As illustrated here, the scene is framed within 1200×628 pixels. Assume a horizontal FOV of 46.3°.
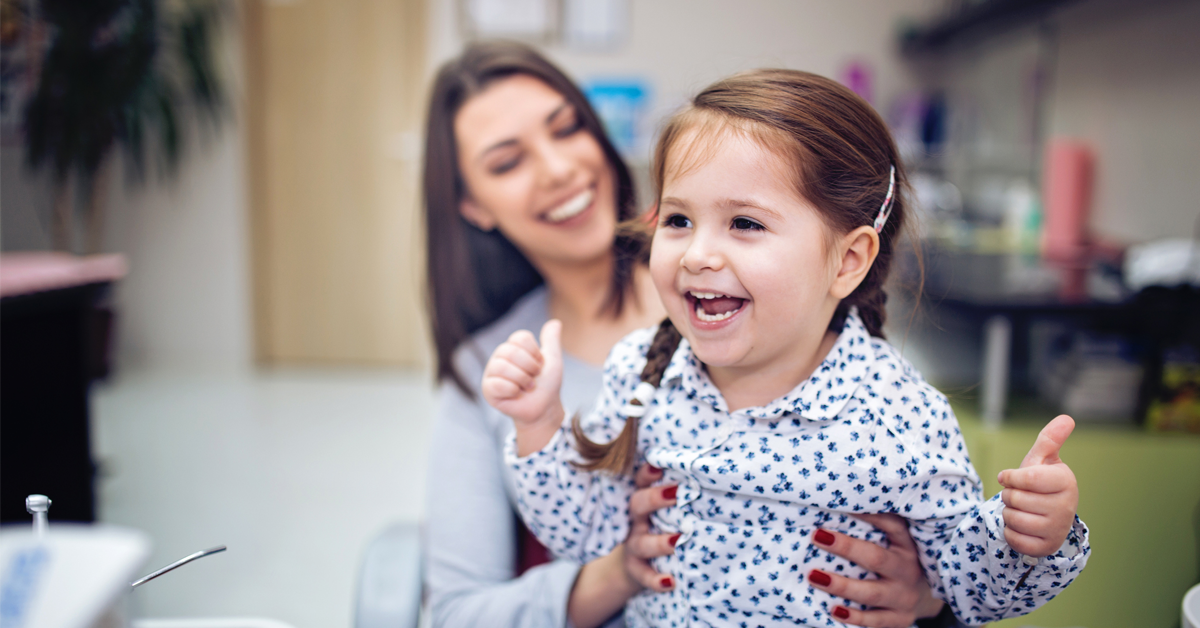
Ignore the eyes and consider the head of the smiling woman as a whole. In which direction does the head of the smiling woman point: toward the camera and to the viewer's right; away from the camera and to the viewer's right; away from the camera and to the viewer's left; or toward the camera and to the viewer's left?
toward the camera and to the viewer's right

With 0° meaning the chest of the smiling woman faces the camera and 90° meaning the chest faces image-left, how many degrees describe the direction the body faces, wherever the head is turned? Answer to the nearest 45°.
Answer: approximately 315°

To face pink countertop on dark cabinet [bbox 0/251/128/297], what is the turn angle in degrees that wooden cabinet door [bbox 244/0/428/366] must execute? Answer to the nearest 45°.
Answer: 0° — it already faces it

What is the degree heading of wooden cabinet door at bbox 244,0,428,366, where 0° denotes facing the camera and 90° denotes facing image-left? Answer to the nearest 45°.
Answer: approximately 0°

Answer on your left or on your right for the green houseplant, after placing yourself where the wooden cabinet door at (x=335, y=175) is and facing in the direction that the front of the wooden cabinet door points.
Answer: on your right
